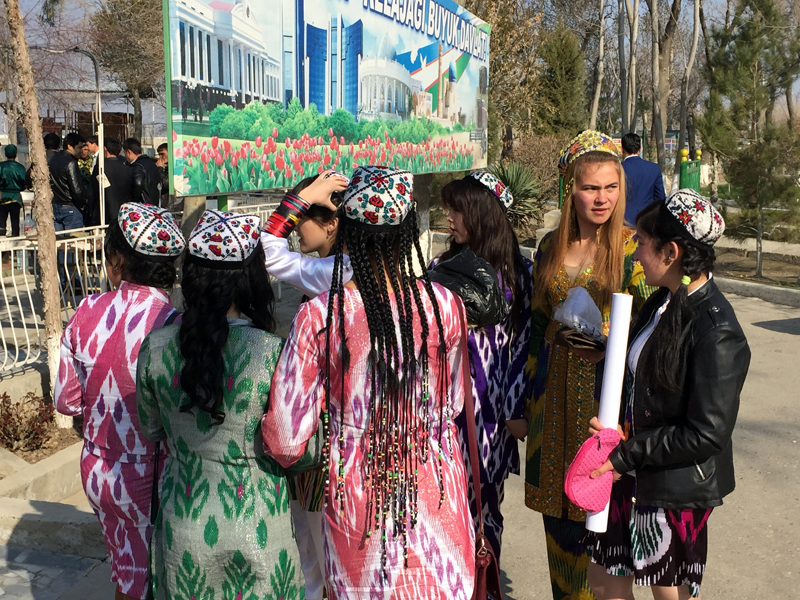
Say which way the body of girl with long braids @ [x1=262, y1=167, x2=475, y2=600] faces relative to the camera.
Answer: away from the camera

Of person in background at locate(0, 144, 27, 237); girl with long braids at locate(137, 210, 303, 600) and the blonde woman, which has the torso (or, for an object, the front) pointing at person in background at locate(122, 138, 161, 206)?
the girl with long braids

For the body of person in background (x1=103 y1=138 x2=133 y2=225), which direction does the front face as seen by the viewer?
away from the camera

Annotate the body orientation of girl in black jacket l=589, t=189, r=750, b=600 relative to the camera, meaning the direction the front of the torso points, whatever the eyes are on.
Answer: to the viewer's left

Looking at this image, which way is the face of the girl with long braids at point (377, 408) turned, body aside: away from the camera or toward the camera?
away from the camera

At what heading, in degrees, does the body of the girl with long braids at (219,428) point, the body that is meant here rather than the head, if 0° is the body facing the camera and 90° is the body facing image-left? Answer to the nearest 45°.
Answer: approximately 180°

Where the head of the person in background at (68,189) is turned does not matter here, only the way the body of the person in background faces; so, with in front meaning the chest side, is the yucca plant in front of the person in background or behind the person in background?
in front

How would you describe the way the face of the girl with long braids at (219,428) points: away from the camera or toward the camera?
away from the camera

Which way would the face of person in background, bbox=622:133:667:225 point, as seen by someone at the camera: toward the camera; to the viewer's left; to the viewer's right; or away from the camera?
away from the camera

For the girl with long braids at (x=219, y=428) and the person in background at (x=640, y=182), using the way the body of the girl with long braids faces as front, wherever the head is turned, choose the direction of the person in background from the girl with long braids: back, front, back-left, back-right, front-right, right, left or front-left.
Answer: front-right

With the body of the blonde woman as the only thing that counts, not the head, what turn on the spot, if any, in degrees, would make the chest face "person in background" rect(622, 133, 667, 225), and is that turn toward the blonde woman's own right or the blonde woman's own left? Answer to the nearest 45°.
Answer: approximately 180°

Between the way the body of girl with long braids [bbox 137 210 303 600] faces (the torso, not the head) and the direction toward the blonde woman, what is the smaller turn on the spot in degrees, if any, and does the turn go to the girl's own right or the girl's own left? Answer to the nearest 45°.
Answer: approximately 45° to the girl's own right
